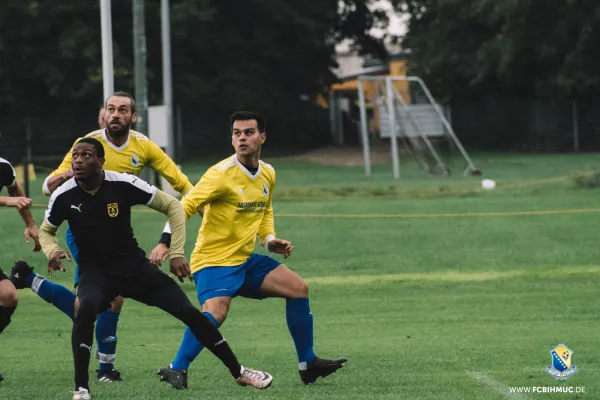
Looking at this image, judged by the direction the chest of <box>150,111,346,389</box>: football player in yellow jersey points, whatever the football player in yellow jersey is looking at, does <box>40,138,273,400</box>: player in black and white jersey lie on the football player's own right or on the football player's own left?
on the football player's own right

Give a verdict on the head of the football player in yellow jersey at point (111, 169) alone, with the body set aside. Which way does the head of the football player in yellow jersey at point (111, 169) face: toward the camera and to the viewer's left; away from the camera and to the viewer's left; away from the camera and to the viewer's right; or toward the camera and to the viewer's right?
toward the camera and to the viewer's left

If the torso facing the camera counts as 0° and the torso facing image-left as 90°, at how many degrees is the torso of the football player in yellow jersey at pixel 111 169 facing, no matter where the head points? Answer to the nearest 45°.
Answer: approximately 0°

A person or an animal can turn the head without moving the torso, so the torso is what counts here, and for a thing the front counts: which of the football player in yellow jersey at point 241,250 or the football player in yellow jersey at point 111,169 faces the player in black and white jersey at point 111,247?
the football player in yellow jersey at point 111,169

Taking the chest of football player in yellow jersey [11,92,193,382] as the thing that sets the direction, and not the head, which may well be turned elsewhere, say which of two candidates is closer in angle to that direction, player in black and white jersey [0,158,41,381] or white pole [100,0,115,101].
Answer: the player in black and white jersey

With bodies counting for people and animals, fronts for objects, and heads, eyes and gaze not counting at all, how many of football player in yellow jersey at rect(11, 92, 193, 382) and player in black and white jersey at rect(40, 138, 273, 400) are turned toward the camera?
2

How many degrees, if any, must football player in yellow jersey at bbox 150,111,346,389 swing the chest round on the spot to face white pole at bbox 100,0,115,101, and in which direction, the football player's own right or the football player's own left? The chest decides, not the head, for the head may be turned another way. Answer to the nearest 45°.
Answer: approximately 135° to the football player's own left

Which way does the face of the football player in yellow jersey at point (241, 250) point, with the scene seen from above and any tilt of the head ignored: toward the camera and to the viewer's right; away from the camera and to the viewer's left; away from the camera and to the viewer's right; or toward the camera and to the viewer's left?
toward the camera and to the viewer's left

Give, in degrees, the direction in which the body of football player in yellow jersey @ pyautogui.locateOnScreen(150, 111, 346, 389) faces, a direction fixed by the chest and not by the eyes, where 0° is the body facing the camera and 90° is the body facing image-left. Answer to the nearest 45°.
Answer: approximately 315°

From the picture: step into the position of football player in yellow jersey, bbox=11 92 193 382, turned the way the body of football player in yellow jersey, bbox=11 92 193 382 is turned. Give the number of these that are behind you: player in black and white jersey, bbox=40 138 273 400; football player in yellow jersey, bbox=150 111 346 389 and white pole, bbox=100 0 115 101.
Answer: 1

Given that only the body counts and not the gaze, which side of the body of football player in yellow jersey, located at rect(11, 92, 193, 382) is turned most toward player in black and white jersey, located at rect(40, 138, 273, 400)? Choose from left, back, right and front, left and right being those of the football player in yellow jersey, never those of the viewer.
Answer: front
